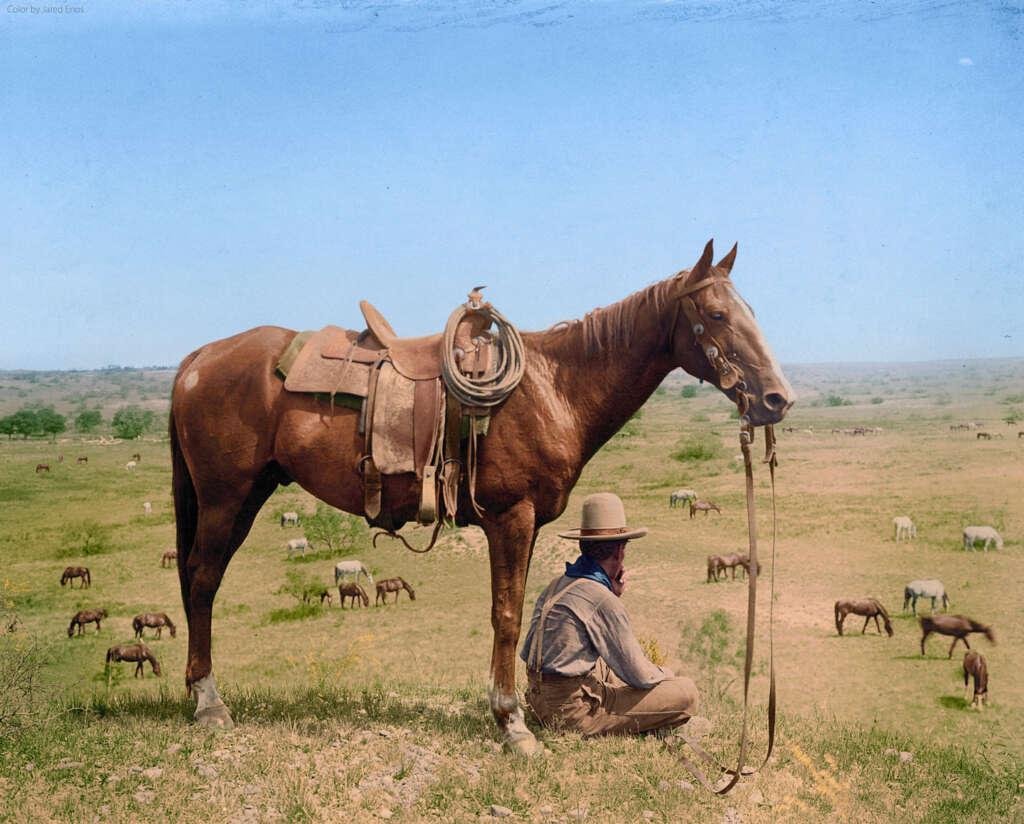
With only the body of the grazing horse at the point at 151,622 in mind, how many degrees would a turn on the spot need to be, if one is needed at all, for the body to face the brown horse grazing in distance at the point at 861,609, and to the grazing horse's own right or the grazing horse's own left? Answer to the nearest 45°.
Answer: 0° — it already faces it

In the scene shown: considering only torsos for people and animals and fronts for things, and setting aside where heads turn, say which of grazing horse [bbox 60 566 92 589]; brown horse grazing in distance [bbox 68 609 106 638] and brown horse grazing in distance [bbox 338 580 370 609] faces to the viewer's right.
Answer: brown horse grazing in distance [bbox 338 580 370 609]

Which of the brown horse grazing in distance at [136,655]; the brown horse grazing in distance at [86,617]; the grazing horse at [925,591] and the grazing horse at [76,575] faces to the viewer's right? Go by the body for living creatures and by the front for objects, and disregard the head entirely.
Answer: the brown horse grazing in distance at [136,655]

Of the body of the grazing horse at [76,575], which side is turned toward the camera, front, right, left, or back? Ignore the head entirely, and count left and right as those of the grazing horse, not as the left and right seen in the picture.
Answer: left

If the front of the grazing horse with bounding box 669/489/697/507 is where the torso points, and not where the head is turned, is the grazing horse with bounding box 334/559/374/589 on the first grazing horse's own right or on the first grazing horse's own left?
on the first grazing horse's own left

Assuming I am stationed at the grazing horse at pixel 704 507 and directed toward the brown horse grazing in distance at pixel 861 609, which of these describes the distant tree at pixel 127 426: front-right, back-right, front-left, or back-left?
back-right

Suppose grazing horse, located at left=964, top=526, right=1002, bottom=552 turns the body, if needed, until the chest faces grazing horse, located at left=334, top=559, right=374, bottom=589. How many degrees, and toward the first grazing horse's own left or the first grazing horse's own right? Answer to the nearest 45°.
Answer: approximately 135° to the first grazing horse's own right

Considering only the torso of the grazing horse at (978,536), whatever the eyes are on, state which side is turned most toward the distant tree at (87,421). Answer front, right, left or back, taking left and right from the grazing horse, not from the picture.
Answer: back

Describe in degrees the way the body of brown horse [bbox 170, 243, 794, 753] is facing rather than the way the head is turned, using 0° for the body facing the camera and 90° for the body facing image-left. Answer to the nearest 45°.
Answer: approximately 270°

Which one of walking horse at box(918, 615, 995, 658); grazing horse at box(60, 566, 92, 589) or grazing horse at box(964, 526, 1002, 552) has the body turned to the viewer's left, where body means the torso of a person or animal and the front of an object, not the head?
grazing horse at box(60, 566, 92, 589)

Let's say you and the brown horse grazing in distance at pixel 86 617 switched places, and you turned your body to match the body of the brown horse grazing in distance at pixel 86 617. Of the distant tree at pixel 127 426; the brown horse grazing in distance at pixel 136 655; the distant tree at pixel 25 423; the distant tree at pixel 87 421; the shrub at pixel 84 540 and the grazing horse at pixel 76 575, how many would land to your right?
5
